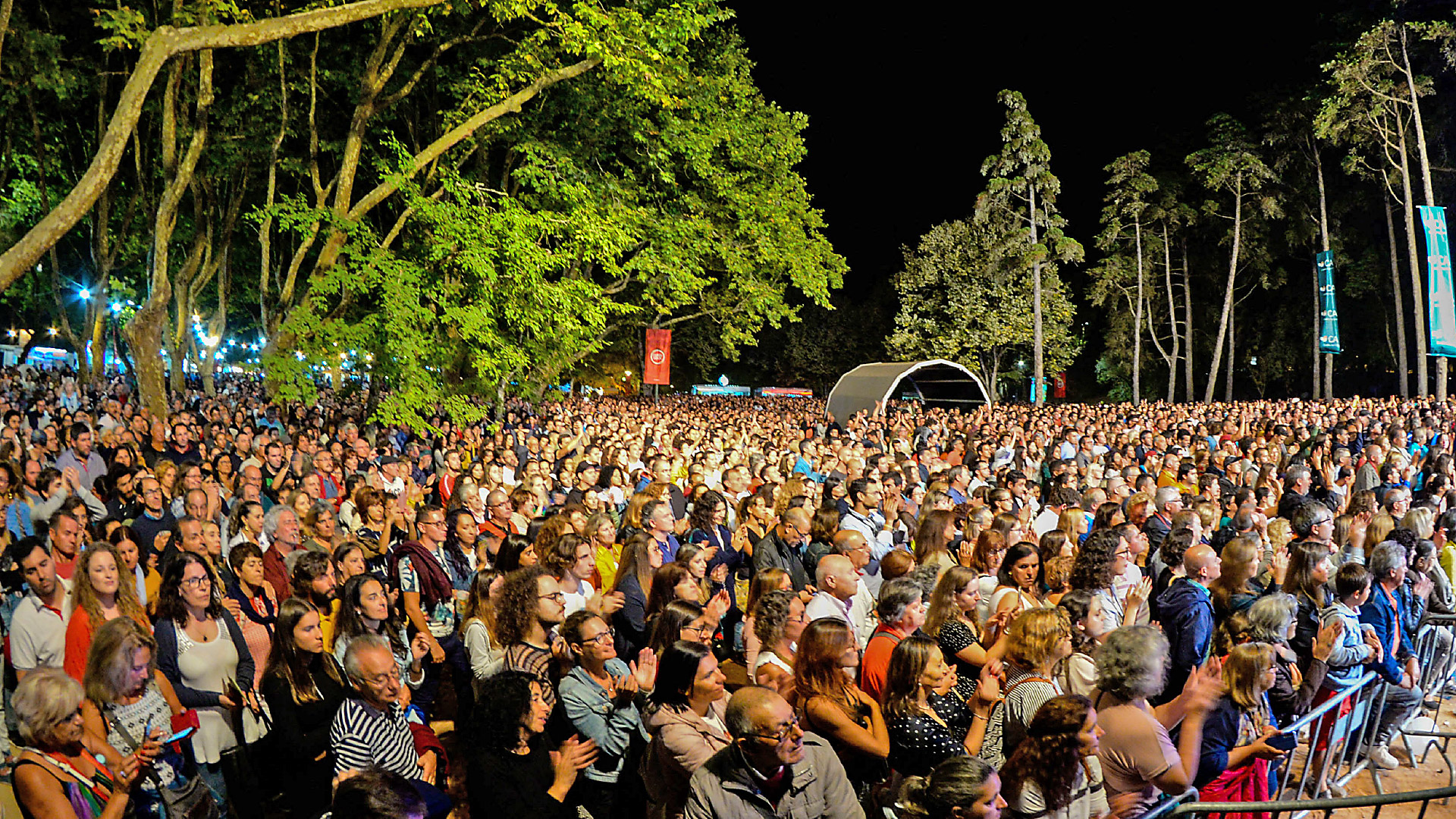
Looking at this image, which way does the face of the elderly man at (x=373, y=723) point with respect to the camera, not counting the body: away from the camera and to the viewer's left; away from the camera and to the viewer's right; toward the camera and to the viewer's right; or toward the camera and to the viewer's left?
toward the camera and to the viewer's right

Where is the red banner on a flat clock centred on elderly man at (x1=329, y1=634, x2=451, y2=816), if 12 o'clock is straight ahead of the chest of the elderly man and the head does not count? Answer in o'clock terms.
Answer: The red banner is roughly at 8 o'clock from the elderly man.

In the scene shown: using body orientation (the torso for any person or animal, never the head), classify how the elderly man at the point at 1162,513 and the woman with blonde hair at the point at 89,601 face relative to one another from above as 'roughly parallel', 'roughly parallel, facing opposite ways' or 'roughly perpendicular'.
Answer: roughly parallel

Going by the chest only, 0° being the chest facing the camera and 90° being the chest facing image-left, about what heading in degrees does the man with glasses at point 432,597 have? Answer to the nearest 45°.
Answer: approximately 315°

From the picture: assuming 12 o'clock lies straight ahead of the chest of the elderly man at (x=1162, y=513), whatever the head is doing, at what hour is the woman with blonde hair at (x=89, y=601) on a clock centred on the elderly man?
The woman with blonde hair is roughly at 4 o'clock from the elderly man.

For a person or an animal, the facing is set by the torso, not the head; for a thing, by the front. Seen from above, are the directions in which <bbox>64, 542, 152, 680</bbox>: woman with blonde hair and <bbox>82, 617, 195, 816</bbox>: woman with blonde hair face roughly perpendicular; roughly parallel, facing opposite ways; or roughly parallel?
roughly parallel

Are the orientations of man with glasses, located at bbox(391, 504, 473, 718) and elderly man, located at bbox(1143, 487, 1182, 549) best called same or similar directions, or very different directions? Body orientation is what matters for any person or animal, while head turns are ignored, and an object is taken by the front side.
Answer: same or similar directions

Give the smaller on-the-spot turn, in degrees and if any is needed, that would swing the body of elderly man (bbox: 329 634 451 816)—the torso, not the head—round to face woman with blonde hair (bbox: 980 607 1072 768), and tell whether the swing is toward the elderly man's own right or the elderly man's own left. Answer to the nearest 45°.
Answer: approximately 45° to the elderly man's own left

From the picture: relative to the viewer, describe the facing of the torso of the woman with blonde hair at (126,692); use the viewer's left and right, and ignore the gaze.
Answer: facing the viewer and to the right of the viewer

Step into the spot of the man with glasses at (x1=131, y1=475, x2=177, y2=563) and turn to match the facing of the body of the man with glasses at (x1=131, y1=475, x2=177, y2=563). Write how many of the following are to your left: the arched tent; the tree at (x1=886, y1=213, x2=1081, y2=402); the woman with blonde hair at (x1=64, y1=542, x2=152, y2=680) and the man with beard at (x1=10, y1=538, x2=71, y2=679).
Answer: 2
